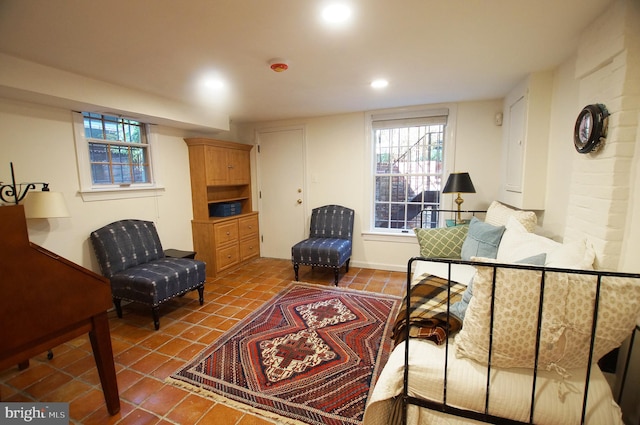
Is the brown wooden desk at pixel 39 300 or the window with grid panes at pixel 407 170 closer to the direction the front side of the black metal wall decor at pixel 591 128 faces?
the brown wooden desk

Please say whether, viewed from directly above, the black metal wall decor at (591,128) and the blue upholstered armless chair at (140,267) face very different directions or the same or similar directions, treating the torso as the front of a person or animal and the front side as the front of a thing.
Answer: very different directions

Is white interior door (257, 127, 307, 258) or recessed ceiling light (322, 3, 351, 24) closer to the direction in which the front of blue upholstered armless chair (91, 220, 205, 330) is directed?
the recessed ceiling light

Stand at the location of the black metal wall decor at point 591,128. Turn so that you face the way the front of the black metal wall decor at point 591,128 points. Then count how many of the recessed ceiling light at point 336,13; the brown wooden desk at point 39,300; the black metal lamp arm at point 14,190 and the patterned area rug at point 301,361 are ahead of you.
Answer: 4
